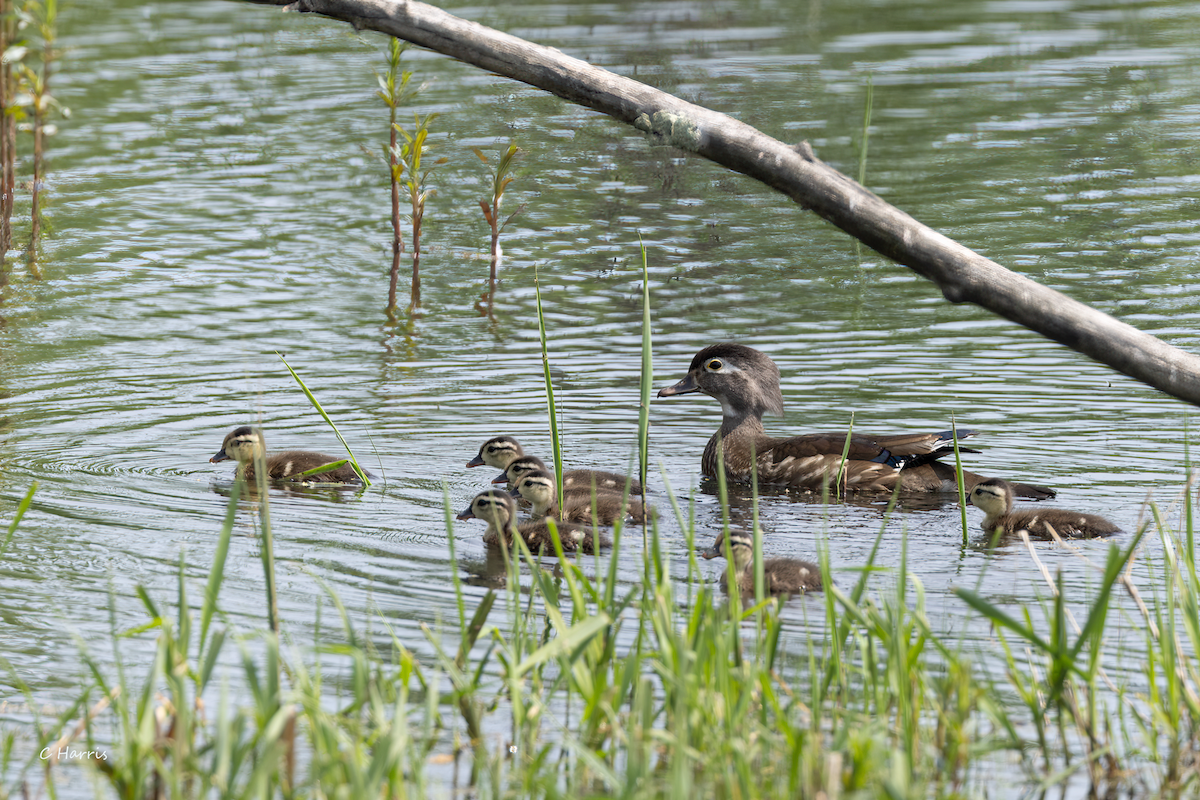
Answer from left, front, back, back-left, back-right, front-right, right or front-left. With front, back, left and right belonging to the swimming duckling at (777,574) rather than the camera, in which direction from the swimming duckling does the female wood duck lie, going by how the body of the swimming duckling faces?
right

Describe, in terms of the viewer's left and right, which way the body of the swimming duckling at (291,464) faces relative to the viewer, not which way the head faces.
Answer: facing to the left of the viewer

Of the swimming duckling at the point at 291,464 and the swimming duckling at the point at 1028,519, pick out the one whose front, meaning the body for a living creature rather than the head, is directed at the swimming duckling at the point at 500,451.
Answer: the swimming duckling at the point at 1028,519

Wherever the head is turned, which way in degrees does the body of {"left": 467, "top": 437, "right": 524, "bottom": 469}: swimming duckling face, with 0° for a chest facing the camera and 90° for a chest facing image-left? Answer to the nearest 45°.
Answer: approximately 90°

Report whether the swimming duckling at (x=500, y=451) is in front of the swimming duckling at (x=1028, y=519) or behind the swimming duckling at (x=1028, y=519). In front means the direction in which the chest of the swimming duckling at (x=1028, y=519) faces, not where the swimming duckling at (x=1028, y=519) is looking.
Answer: in front

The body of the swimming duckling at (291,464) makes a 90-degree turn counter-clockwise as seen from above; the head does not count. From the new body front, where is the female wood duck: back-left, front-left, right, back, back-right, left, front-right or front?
left

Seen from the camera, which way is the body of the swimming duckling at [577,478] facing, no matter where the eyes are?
to the viewer's left

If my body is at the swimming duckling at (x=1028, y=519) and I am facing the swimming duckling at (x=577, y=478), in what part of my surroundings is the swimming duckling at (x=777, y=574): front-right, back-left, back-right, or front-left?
front-left

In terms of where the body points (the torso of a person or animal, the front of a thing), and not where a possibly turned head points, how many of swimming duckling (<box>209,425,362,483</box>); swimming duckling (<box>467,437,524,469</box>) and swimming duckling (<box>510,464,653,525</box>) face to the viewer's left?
3

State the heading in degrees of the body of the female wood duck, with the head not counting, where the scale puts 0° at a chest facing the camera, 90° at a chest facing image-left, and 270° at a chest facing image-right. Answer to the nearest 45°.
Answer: approximately 90°

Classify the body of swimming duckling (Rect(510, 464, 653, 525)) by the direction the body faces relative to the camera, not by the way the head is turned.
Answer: to the viewer's left

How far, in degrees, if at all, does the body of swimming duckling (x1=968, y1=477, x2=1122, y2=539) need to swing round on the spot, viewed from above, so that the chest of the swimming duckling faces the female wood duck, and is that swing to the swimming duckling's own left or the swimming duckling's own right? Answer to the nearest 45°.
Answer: approximately 45° to the swimming duckling's own right
